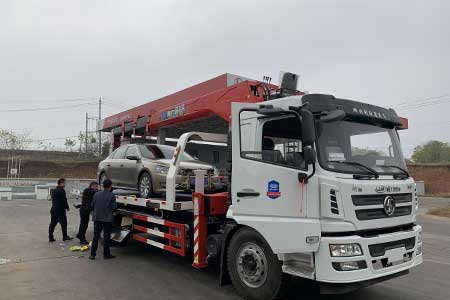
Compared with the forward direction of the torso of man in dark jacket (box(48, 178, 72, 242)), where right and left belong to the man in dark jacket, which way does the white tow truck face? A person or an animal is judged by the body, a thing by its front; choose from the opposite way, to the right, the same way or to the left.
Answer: to the right

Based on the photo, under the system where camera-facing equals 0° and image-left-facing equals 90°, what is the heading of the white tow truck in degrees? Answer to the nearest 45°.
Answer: approximately 315°

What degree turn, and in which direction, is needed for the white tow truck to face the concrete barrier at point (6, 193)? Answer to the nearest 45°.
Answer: approximately 180°

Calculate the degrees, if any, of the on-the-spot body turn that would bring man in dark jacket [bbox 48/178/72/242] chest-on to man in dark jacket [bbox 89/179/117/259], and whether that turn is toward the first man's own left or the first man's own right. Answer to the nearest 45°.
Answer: approximately 90° to the first man's own right

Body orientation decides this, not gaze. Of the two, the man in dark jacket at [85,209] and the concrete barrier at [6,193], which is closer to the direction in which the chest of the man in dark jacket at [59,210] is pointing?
the man in dark jacket

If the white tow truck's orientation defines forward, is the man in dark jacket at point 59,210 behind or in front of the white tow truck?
behind

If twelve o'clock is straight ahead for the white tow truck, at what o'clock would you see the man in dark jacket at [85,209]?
The man in dark jacket is roughly at 6 o'clock from the white tow truck.

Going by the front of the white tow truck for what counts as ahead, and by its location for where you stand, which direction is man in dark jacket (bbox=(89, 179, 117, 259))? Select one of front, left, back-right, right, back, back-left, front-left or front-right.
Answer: back

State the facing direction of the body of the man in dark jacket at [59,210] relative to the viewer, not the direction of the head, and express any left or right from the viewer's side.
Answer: facing to the right of the viewer
